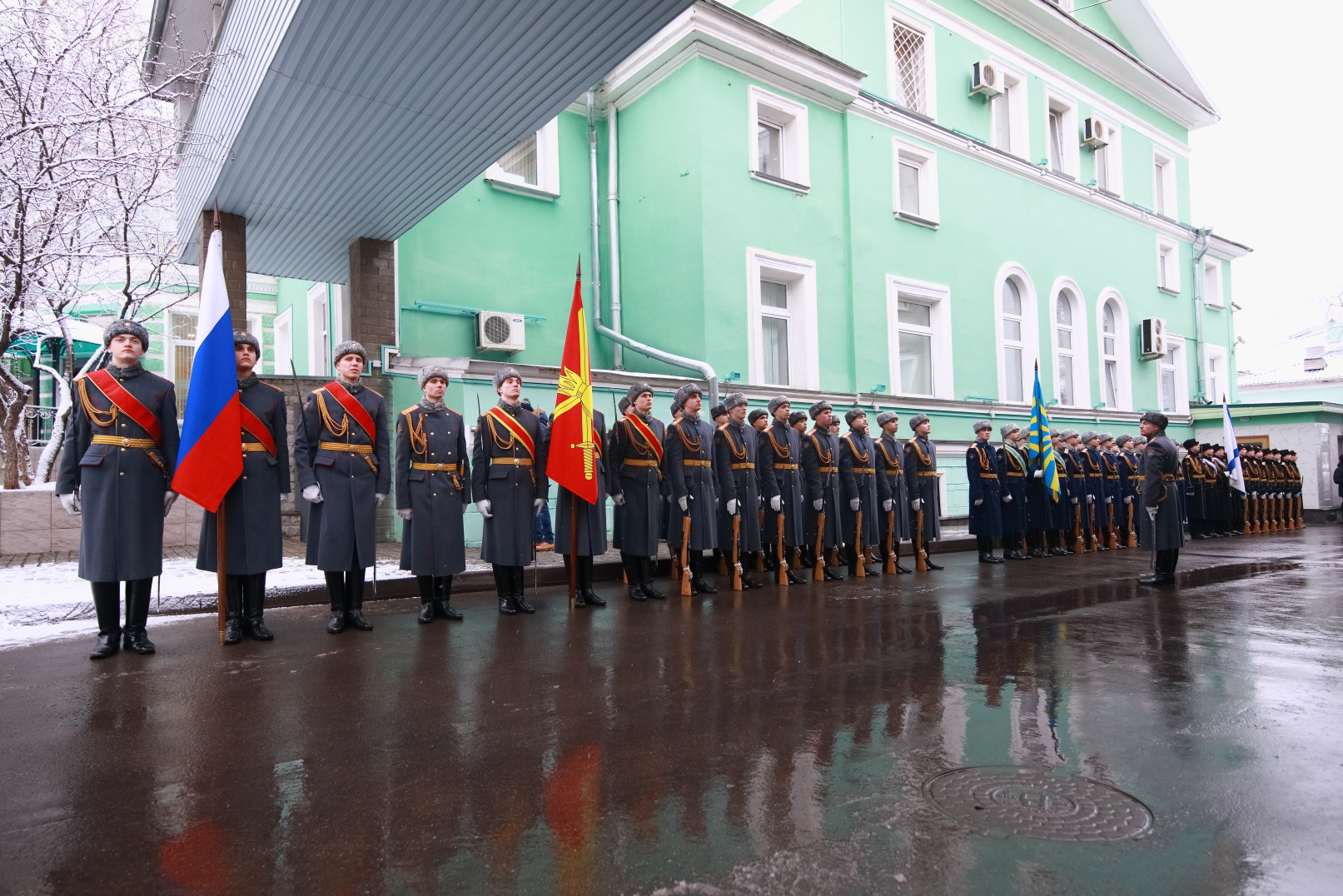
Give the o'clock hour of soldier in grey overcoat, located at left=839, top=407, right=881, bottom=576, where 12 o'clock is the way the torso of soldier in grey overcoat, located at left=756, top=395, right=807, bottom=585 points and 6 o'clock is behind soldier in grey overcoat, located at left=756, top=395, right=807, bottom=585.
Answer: soldier in grey overcoat, located at left=839, top=407, right=881, bottom=576 is roughly at 9 o'clock from soldier in grey overcoat, located at left=756, top=395, right=807, bottom=585.

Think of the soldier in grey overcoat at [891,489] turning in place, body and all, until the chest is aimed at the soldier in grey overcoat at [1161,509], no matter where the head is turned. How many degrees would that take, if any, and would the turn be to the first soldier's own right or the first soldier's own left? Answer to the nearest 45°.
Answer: approximately 45° to the first soldier's own left

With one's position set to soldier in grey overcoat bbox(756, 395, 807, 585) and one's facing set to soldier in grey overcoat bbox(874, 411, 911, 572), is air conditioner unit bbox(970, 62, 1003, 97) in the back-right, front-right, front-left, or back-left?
front-left

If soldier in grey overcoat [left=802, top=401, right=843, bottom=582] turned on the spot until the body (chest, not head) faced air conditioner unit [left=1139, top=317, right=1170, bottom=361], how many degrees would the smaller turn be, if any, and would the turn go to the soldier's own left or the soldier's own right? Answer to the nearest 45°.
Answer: approximately 90° to the soldier's own left

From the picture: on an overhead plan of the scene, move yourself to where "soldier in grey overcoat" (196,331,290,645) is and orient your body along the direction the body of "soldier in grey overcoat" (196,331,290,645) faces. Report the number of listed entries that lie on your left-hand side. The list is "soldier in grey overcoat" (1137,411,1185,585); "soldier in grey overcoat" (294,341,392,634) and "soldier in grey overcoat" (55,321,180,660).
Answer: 2

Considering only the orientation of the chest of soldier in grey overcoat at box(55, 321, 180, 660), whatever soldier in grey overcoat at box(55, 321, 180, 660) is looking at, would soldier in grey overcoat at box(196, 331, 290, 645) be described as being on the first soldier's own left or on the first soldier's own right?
on the first soldier's own left

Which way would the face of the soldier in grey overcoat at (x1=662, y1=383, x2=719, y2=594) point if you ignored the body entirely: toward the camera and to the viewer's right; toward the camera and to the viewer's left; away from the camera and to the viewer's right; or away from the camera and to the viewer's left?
toward the camera and to the viewer's right

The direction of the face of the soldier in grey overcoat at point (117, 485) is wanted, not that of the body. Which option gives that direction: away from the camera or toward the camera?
toward the camera

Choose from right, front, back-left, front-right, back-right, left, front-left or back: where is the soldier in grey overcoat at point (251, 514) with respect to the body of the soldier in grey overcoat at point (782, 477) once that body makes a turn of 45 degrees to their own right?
front-right

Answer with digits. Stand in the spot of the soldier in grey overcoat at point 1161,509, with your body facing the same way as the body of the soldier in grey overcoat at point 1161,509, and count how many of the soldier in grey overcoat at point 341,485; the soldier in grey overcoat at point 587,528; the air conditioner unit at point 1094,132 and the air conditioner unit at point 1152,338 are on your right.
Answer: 2

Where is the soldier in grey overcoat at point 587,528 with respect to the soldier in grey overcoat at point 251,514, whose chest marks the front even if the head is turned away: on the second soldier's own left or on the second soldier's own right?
on the second soldier's own left

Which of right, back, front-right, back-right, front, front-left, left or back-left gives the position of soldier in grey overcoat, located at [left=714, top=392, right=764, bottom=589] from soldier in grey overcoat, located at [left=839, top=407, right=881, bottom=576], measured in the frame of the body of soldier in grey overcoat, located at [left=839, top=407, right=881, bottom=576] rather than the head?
right

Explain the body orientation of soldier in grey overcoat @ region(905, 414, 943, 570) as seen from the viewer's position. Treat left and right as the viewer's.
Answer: facing the viewer and to the right of the viewer

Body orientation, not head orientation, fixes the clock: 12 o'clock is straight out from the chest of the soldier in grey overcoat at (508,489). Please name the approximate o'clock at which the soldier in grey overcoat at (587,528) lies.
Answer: the soldier in grey overcoat at (587,528) is roughly at 9 o'clock from the soldier in grey overcoat at (508,489).
